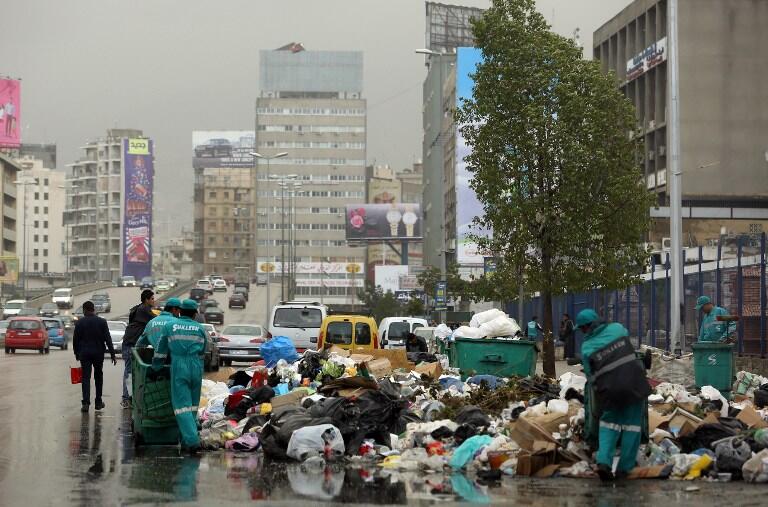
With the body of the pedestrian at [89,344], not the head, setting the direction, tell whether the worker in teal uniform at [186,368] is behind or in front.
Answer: behind

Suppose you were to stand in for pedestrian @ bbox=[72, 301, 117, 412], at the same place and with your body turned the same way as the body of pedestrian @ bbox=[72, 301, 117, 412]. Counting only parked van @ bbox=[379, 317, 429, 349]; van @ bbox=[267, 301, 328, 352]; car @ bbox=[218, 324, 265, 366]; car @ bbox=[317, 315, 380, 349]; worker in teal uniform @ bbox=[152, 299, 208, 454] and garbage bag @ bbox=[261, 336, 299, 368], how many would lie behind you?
1

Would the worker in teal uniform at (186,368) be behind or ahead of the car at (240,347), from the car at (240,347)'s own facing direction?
behind

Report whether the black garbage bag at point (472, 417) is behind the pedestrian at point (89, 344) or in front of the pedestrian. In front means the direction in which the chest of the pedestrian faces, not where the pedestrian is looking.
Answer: behind

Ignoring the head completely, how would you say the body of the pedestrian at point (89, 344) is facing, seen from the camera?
away from the camera
